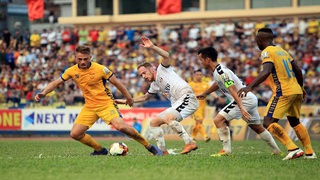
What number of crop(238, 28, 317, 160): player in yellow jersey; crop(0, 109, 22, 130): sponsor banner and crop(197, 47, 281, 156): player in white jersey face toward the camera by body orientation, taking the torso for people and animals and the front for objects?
1

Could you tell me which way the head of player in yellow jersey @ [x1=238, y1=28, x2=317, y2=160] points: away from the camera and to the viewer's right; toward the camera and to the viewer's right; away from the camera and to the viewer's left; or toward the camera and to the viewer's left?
away from the camera and to the viewer's left

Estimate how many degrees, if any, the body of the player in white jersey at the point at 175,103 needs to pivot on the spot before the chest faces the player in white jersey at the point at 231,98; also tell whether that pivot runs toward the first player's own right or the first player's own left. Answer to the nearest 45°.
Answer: approximately 135° to the first player's own left

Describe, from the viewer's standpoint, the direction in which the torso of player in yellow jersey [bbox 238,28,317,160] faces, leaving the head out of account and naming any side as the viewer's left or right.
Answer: facing away from the viewer and to the left of the viewer

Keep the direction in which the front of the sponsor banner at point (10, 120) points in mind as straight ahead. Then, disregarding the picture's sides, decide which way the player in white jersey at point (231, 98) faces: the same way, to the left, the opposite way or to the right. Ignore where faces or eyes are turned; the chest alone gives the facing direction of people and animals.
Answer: to the right

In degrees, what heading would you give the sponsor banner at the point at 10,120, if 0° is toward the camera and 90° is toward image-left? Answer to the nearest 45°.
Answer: approximately 0°

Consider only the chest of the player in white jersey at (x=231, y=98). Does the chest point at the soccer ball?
yes

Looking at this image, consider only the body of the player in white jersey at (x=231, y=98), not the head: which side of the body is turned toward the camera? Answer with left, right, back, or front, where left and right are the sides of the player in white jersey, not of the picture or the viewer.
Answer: left

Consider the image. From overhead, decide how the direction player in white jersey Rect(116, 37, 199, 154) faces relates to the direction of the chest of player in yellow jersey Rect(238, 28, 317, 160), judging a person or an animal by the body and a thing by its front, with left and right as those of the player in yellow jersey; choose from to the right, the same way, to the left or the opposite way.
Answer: to the left

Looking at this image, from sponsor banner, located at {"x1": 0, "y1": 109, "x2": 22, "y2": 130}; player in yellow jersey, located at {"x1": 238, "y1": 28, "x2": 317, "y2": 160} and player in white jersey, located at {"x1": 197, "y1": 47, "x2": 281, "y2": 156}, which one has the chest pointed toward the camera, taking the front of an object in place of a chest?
the sponsor banner

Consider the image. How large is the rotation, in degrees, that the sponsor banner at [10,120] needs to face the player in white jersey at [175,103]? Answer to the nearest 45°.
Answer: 0° — it already faces them
